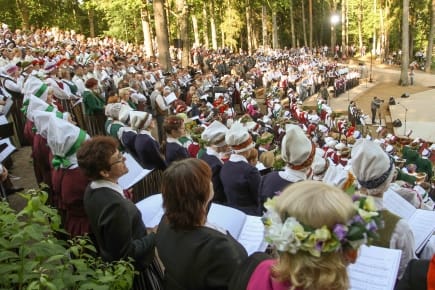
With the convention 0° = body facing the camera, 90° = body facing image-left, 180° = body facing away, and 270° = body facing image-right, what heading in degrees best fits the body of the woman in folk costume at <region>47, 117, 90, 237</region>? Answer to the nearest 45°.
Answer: approximately 225°

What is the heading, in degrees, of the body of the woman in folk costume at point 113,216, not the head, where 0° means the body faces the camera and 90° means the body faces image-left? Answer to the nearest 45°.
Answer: approximately 270°

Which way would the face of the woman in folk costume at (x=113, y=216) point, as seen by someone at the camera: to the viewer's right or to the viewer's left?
to the viewer's right

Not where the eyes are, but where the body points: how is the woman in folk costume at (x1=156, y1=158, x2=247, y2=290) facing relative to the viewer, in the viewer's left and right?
facing away from the viewer and to the right of the viewer

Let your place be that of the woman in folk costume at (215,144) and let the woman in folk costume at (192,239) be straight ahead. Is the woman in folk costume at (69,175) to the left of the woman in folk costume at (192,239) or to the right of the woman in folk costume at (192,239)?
right

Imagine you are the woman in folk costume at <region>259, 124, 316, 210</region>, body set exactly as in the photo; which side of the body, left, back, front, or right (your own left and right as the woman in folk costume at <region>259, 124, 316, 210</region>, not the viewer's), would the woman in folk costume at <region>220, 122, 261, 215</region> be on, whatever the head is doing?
left

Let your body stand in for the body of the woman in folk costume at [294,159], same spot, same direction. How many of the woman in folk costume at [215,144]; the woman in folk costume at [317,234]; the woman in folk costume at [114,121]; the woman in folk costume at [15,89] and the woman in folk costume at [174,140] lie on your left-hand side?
4

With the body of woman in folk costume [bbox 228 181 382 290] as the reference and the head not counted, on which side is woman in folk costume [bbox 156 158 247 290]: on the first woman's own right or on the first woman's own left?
on the first woman's own left

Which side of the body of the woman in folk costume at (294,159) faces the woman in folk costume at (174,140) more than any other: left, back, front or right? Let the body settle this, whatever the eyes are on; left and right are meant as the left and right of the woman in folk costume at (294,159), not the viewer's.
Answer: left

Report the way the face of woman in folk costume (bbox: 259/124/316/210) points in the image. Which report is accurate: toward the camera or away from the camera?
away from the camera

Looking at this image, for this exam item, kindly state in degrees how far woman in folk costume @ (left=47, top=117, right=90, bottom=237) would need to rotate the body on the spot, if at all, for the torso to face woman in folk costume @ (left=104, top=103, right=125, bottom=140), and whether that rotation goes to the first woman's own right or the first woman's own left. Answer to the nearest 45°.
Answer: approximately 45° to the first woman's own left

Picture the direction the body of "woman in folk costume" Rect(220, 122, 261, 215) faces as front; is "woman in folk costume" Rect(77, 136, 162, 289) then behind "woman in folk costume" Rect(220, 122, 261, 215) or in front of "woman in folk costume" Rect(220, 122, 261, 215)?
behind
